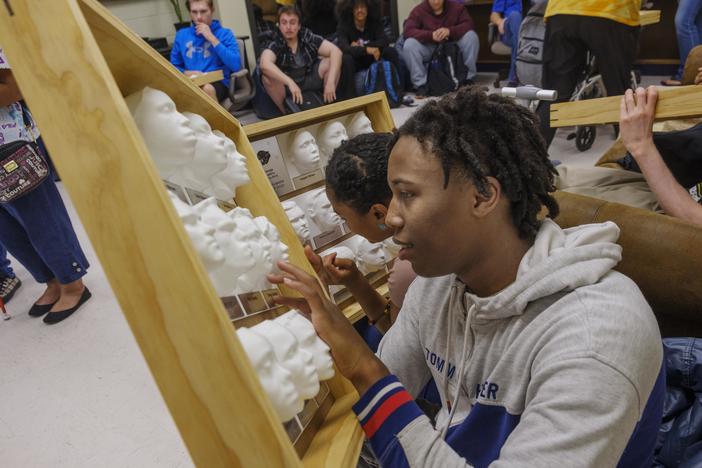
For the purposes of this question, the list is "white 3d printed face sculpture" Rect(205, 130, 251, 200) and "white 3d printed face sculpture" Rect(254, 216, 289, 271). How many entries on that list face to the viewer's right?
2

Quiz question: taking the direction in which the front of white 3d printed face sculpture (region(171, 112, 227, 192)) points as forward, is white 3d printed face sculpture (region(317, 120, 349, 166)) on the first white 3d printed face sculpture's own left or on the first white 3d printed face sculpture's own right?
on the first white 3d printed face sculpture's own left

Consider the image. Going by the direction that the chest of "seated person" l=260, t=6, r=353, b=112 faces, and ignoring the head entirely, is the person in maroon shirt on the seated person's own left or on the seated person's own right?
on the seated person's own left

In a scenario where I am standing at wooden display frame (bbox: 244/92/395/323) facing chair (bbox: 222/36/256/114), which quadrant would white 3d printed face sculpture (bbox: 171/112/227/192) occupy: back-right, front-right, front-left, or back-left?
back-left

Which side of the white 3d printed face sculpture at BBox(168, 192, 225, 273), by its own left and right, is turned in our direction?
right

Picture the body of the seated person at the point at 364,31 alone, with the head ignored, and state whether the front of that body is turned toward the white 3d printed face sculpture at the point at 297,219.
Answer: yes

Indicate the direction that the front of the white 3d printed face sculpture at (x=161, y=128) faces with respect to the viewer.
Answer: facing to the right of the viewer

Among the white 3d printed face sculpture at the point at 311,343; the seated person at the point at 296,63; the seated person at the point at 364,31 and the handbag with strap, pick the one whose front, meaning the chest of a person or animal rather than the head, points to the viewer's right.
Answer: the white 3d printed face sculpture

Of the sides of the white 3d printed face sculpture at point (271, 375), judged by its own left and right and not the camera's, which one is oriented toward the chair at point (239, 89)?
left

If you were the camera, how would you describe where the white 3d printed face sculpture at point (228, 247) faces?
facing to the right of the viewer

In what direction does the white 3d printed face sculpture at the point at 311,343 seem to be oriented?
to the viewer's right

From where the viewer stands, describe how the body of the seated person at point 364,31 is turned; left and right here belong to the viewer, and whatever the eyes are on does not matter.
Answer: facing the viewer

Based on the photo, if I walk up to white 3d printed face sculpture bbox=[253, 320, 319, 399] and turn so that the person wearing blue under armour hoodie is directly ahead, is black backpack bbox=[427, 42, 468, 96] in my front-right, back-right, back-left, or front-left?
front-right

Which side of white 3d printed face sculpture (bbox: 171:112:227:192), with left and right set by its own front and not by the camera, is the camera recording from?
right

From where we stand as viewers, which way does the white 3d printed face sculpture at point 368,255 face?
facing the viewer and to the right of the viewer

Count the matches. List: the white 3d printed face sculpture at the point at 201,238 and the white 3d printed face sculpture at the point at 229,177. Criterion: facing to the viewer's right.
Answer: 2
